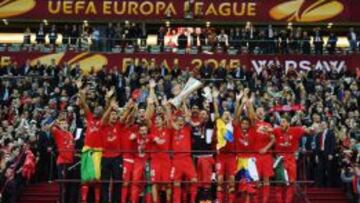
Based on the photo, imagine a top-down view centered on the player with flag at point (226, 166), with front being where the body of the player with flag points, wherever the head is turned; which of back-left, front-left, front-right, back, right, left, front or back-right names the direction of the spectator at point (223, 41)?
back

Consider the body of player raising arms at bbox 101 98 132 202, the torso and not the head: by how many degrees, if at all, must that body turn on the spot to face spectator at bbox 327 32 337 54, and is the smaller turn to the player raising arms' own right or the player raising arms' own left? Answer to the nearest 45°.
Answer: approximately 135° to the player raising arms' own left

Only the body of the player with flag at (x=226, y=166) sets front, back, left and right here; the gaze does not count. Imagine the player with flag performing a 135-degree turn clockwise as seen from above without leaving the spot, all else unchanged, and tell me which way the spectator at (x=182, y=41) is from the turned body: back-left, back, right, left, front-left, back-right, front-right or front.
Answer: front-right

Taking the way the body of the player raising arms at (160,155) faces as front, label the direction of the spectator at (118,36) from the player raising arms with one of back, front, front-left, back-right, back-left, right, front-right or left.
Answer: back

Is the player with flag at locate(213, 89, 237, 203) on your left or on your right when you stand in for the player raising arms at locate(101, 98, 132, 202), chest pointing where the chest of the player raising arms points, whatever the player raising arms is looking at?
on your left
